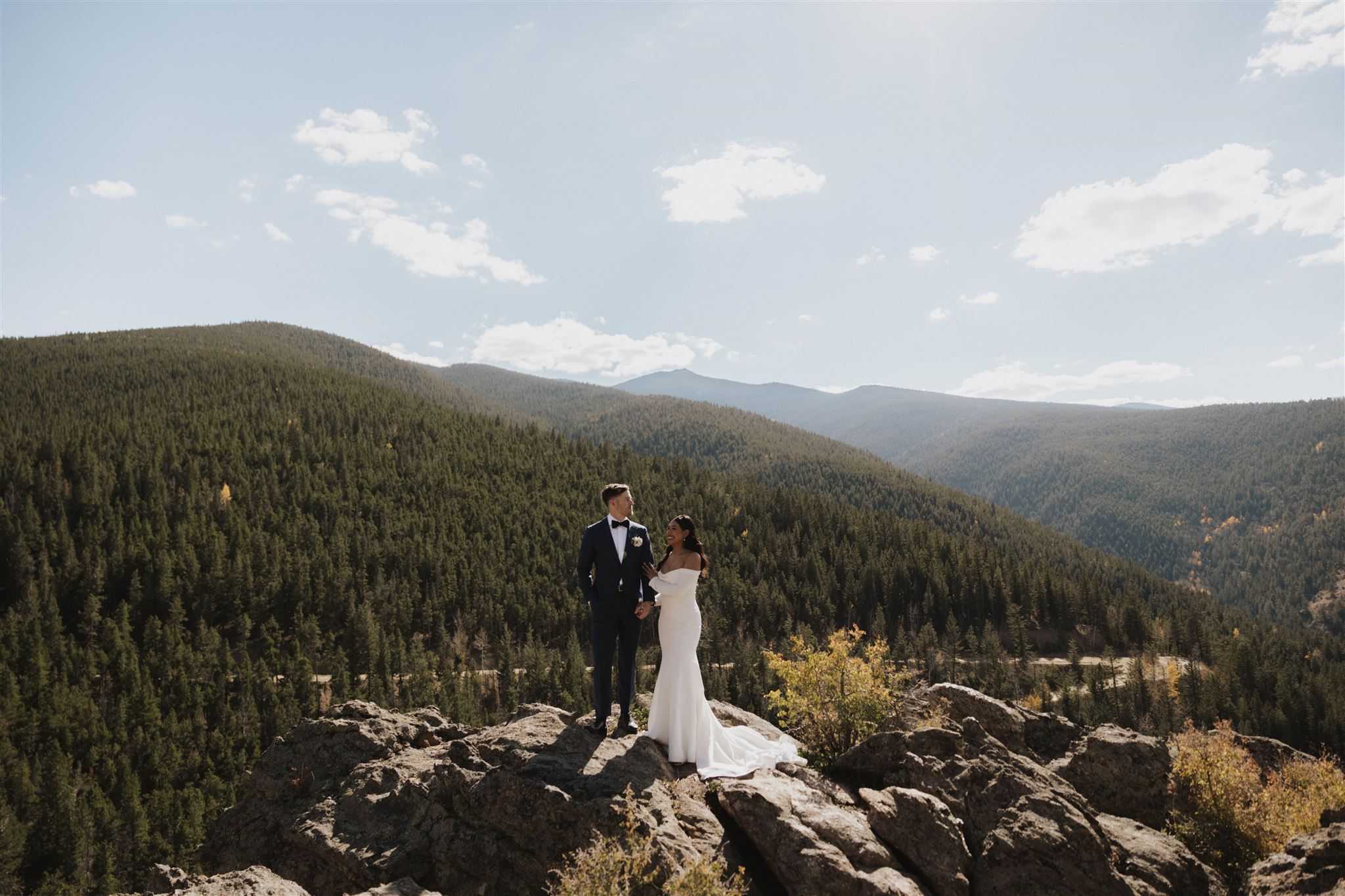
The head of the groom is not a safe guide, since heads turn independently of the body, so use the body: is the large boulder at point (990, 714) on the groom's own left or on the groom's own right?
on the groom's own left

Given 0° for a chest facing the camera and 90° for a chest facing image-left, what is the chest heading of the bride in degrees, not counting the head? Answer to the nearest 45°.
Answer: approximately 45°

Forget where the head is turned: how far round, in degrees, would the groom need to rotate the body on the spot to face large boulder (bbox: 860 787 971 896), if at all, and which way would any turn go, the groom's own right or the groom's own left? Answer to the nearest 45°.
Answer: approximately 45° to the groom's own left

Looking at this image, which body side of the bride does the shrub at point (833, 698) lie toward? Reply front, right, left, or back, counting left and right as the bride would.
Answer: back

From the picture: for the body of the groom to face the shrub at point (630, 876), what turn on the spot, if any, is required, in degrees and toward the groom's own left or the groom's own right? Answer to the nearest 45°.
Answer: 0° — they already face it

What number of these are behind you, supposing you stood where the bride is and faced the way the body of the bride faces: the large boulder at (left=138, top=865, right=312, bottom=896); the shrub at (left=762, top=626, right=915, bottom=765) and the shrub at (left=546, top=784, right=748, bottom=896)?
1

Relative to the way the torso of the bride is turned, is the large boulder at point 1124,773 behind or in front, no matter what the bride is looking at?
behind

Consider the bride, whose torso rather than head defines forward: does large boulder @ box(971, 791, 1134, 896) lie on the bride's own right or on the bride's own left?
on the bride's own left

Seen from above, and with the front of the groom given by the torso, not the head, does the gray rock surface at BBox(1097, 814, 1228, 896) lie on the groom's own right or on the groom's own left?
on the groom's own left

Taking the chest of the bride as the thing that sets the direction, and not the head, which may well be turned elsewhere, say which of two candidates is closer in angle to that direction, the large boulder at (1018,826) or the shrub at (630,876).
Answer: the shrub
